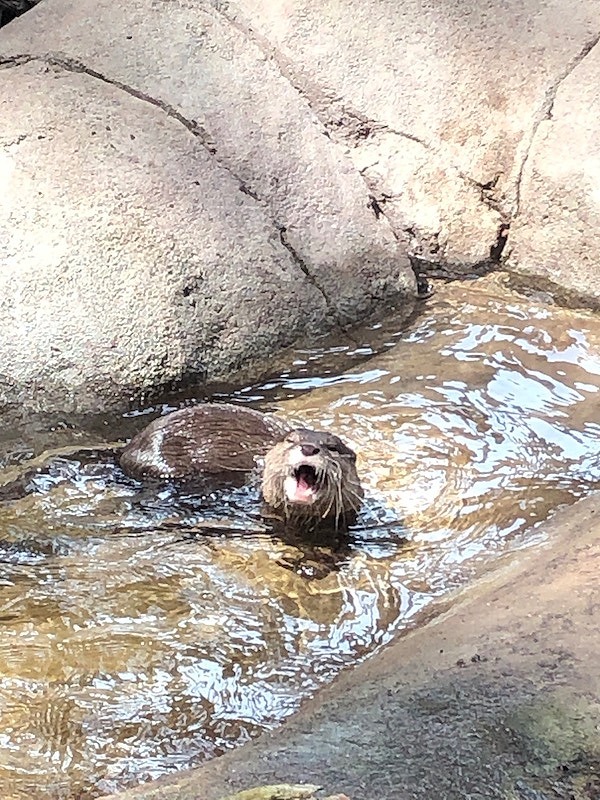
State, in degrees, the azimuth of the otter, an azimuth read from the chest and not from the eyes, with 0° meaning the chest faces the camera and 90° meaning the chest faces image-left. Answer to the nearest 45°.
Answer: approximately 315°

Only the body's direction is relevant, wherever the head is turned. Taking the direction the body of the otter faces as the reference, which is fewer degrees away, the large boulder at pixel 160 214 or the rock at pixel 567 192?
the rock

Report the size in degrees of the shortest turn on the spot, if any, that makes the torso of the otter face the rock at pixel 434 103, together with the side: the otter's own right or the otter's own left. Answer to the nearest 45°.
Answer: approximately 90° to the otter's own left

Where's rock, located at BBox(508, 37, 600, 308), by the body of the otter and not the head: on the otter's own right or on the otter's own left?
on the otter's own left
